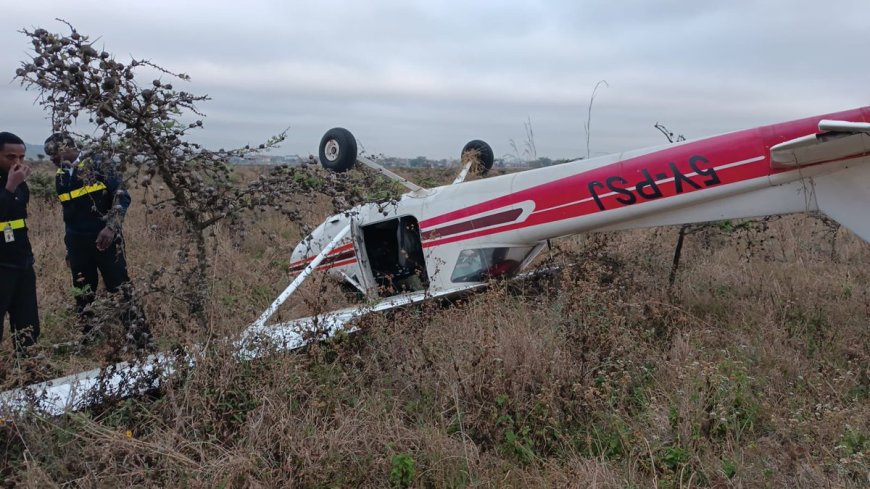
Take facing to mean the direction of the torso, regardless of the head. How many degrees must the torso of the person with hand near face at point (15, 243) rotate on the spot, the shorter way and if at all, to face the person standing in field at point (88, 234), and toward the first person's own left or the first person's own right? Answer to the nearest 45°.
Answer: approximately 90° to the first person's own left

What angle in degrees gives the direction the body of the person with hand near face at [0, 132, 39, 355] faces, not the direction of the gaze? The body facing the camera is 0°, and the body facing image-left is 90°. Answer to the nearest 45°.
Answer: approximately 315°
